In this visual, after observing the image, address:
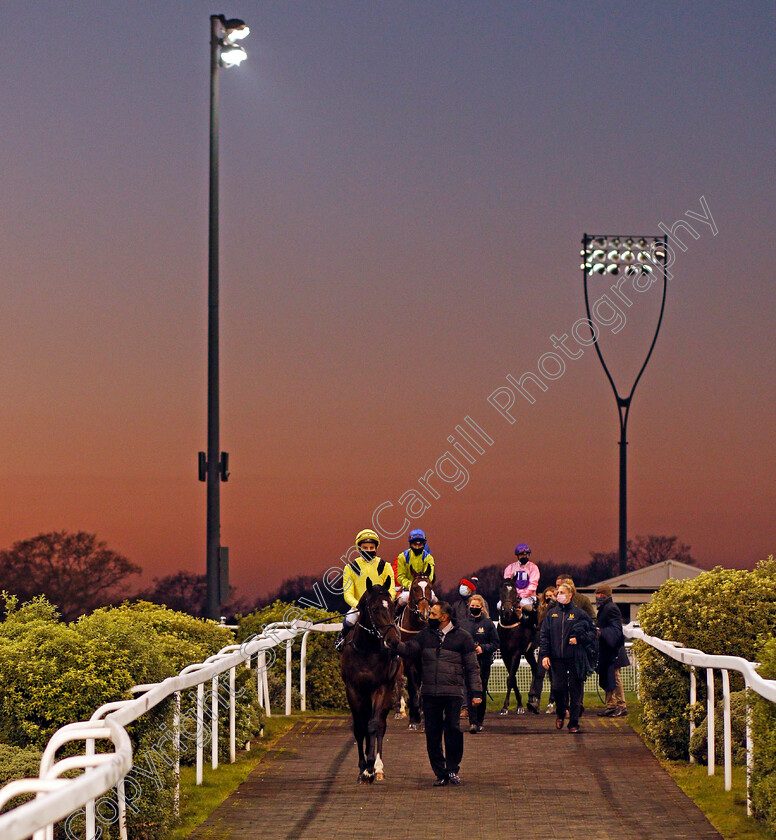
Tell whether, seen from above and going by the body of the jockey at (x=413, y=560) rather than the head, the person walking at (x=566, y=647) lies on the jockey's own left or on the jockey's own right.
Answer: on the jockey's own left

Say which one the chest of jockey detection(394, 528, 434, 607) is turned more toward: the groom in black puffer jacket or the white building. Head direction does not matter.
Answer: the groom in black puffer jacket

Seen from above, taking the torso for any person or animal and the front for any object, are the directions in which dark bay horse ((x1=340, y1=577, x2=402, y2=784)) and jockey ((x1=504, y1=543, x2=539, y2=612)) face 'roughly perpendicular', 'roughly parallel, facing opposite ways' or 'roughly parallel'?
roughly parallel

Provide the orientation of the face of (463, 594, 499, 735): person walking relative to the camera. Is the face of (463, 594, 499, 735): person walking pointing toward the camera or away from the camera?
toward the camera

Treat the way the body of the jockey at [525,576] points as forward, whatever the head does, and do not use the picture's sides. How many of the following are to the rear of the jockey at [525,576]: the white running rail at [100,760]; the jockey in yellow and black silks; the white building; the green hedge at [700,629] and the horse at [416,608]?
1

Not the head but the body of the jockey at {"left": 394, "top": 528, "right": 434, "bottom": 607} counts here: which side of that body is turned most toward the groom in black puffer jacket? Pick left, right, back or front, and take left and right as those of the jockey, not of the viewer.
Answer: front

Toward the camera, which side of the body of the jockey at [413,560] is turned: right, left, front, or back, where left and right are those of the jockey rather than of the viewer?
front

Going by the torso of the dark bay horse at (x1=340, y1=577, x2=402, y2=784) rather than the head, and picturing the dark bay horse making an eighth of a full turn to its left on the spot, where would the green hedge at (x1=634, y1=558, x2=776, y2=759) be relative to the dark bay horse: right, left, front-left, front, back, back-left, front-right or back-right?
front-left

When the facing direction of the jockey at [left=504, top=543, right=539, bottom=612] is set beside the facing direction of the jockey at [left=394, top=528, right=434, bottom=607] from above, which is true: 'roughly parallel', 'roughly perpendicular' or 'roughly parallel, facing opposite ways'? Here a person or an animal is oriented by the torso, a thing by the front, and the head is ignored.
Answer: roughly parallel

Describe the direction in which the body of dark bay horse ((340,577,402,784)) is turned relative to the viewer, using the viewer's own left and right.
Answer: facing the viewer

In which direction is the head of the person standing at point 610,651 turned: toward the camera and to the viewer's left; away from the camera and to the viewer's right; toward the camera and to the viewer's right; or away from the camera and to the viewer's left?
toward the camera and to the viewer's left

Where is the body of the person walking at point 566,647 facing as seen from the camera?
toward the camera

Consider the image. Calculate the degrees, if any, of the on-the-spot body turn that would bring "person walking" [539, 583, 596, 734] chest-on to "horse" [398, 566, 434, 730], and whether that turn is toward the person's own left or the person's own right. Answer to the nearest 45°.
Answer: approximately 45° to the person's own right

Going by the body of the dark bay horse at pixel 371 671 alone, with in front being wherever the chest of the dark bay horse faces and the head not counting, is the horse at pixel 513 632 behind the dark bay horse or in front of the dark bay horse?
behind
